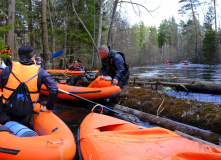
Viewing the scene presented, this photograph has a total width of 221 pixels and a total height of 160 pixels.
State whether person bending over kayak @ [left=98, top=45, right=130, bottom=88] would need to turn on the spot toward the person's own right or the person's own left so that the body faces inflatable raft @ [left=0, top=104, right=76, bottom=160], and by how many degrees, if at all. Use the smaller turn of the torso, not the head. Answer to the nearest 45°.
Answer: approximately 45° to the person's own left

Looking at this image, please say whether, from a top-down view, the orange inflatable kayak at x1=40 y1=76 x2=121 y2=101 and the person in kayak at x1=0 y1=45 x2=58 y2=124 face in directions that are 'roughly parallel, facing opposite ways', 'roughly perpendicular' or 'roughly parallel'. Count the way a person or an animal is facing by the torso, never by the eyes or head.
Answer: roughly perpendicular

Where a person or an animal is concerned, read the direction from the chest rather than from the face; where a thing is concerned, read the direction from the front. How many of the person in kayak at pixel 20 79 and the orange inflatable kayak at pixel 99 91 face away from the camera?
1

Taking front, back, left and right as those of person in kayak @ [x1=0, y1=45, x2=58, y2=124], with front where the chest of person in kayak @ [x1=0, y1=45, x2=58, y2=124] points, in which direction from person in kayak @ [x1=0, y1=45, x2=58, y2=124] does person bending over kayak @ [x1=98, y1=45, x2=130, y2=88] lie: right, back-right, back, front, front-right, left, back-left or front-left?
front-right

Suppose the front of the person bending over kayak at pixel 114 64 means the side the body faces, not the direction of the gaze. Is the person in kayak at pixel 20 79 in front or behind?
in front

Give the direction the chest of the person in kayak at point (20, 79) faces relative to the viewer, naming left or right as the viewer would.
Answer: facing away from the viewer
